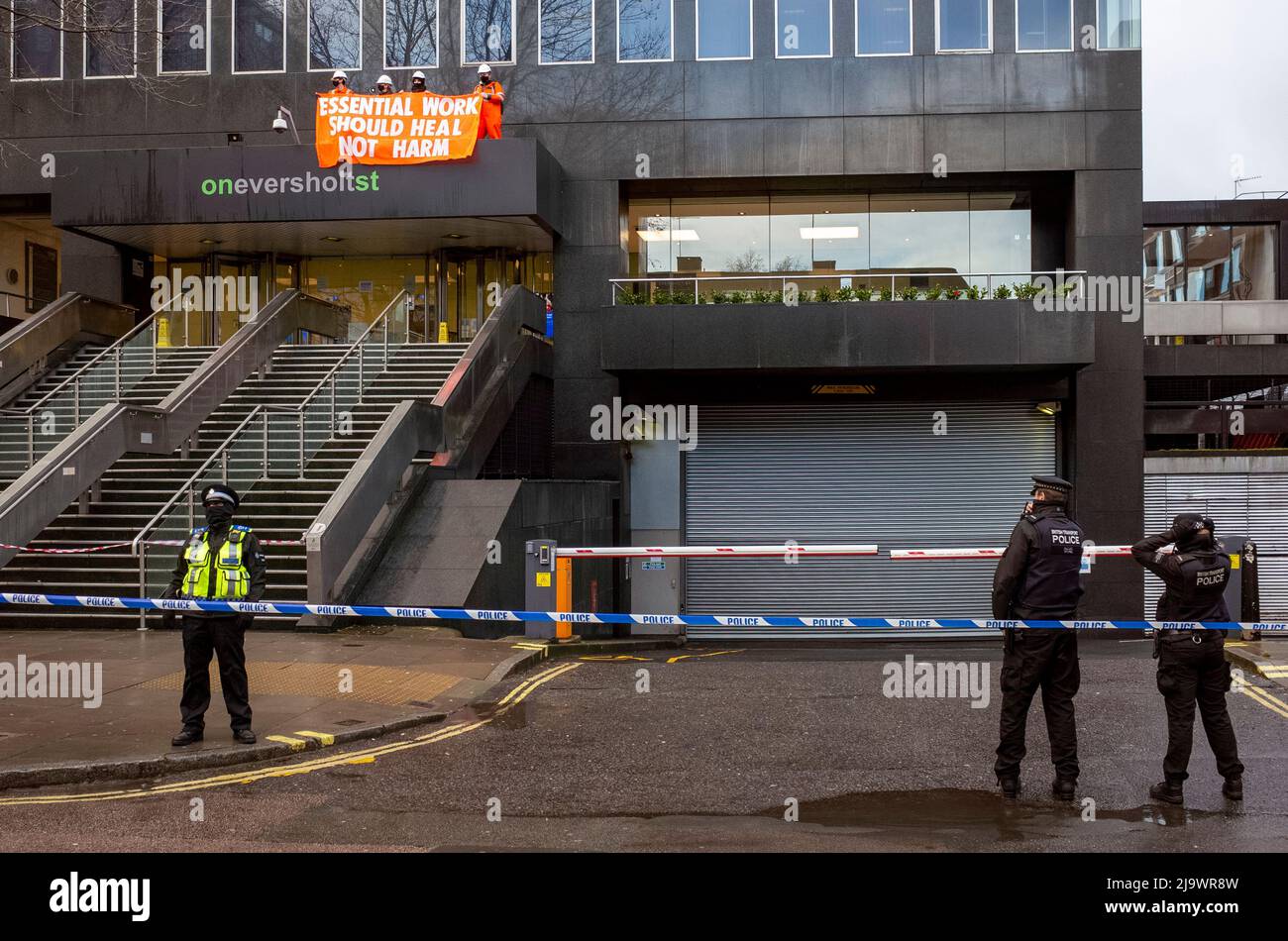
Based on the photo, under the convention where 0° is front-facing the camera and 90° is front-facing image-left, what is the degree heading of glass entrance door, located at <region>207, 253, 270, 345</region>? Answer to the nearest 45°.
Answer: approximately 0°

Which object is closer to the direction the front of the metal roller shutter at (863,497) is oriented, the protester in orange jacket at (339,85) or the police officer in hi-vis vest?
the police officer in hi-vis vest

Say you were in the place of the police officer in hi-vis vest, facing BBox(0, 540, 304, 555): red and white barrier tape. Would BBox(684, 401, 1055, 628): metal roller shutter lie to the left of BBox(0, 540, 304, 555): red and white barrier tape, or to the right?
right

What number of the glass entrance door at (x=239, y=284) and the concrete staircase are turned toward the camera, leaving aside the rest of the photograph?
2

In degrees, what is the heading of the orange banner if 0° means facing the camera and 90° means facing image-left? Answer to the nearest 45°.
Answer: approximately 0°

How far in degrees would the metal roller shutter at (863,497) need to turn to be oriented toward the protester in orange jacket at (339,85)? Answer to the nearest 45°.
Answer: approximately 90° to its right

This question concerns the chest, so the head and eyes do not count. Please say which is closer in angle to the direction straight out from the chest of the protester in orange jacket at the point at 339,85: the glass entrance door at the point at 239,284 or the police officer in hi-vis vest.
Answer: the police officer in hi-vis vest
